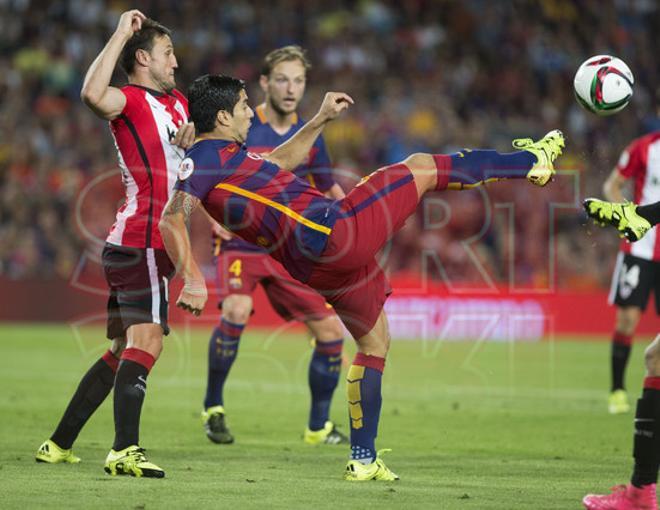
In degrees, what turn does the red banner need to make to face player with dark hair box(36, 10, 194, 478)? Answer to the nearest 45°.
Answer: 0° — it already faces them

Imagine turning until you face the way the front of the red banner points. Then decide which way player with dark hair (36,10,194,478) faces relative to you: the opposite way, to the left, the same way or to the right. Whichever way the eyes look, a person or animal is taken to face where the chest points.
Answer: to the left

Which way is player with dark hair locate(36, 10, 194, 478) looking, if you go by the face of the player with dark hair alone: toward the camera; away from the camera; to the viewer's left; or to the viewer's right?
to the viewer's right

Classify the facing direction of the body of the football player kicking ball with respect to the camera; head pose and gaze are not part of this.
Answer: to the viewer's right

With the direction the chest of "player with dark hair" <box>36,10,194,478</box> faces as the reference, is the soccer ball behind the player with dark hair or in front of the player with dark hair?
in front

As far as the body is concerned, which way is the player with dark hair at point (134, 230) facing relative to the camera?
to the viewer's right

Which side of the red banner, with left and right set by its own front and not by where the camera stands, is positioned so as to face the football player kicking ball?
front

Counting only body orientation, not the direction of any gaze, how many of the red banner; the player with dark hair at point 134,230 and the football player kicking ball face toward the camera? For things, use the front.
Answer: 1

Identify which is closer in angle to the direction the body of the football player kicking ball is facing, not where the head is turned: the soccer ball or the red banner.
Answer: the soccer ball

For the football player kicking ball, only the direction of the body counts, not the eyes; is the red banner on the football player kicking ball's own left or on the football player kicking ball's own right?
on the football player kicking ball's own left

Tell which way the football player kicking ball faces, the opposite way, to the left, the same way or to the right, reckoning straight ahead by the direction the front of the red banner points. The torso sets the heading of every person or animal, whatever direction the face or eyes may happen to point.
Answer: to the left

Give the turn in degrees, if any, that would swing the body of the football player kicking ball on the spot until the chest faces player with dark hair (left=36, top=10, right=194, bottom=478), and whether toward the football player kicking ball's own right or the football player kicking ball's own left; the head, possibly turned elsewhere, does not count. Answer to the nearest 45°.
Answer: approximately 180°

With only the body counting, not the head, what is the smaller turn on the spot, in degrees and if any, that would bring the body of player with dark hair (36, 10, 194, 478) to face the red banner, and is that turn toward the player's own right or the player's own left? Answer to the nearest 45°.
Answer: approximately 45° to the player's own left
